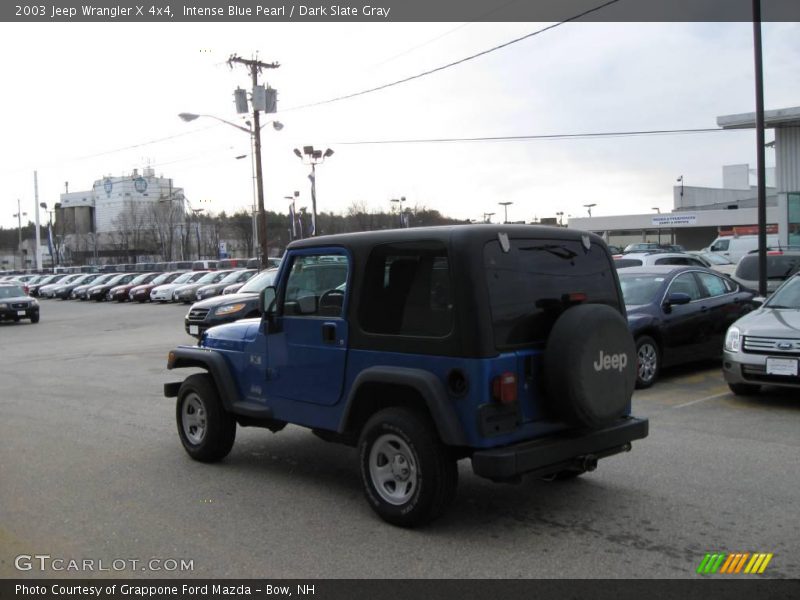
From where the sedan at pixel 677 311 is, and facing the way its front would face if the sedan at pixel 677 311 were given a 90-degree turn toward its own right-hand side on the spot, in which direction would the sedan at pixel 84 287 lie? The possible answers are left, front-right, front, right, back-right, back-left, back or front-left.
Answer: front

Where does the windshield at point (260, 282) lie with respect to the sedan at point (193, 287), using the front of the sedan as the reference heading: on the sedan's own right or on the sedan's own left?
on the sedan's own left

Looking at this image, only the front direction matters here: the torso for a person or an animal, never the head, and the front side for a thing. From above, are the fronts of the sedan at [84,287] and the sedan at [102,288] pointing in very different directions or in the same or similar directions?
same or similar directions

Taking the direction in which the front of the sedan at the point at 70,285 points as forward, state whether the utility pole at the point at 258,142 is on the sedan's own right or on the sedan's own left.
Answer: on the sedan's own left

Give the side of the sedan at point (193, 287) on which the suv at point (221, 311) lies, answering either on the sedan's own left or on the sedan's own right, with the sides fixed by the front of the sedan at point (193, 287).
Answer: on the sedan's own left

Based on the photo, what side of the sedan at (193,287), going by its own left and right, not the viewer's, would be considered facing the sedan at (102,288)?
right

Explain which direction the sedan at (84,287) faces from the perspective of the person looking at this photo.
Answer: facing the viewer and to the left of the viewer

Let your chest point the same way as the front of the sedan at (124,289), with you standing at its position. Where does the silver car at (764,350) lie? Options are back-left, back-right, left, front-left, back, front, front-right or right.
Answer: front-left
